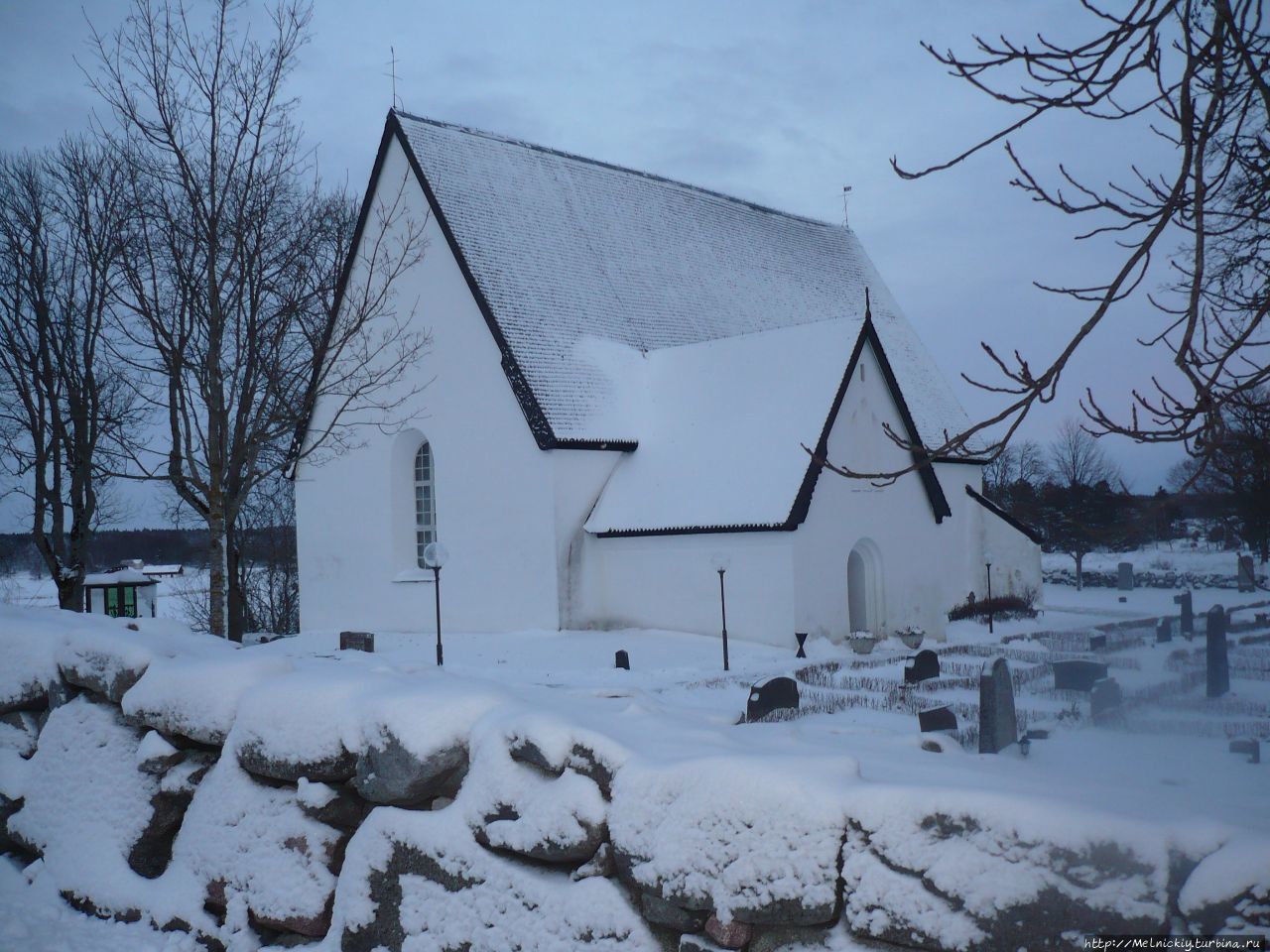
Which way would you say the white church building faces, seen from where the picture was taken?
facing the viewer and to the right of the viewer

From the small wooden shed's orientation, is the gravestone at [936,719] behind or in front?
in front

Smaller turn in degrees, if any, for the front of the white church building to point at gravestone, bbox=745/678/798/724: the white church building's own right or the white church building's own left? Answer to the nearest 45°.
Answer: approximately 45° to the white church building's own right

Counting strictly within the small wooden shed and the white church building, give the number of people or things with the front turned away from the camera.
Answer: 0

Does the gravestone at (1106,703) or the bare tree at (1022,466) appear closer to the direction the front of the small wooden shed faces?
the gravestone

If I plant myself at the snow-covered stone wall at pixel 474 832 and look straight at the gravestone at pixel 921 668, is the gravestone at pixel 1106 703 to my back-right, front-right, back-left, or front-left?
front-right

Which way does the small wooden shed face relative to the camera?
toward the camera

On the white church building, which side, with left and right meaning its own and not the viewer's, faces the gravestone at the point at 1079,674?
front

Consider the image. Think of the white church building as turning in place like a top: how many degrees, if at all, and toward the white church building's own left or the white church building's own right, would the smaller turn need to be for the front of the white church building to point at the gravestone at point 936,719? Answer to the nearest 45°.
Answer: approximately 45° to the white church building's own right
